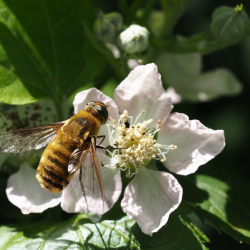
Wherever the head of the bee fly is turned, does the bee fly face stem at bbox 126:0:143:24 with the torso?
yes

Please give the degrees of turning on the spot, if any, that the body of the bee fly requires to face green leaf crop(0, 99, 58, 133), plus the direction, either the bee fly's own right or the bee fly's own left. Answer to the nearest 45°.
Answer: approximately 45° to the bee fly's own left

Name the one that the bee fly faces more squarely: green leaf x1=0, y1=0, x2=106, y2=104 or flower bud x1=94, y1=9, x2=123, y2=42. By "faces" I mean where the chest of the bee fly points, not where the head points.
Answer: the flower bud

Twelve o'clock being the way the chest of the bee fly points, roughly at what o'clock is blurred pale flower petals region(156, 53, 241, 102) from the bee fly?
The blurred pale flower petals is roughly at 12 o'clock from the bee fly.

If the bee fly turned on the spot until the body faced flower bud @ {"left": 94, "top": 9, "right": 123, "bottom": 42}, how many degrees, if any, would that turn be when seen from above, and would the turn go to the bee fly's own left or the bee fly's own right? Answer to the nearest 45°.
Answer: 0° — it already faces it

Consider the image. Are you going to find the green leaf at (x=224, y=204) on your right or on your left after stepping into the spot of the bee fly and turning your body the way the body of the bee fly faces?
on your right

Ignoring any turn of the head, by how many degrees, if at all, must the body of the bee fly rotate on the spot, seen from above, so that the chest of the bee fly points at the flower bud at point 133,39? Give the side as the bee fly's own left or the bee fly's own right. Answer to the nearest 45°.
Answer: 0° — it already faces it

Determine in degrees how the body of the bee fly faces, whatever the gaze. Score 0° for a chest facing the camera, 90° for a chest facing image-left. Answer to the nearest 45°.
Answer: approximately 225°

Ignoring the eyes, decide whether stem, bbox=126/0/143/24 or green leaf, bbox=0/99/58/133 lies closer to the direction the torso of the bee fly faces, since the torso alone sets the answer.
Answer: the stem

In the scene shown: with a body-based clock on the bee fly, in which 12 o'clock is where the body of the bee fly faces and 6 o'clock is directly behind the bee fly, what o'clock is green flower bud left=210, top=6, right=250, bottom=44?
The green flower bud is roughly at 1 o'clock from the bee fly.

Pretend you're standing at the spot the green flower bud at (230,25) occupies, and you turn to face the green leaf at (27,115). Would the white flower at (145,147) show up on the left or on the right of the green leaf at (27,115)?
left
